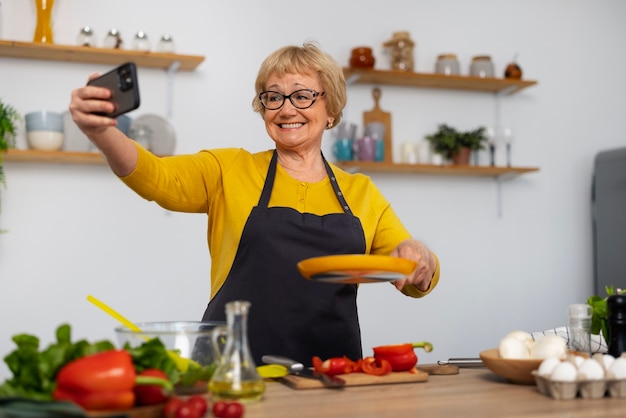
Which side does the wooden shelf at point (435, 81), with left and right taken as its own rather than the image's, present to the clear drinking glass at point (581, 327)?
front

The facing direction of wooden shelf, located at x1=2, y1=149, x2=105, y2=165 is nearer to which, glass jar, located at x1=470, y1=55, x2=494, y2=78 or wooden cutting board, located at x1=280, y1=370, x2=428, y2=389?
the wooden cutting board

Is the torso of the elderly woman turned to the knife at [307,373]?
yes

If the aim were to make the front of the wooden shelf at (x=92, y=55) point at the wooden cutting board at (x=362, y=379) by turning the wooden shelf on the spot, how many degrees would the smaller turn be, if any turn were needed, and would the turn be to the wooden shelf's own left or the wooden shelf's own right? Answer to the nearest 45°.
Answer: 0° — it already faces it

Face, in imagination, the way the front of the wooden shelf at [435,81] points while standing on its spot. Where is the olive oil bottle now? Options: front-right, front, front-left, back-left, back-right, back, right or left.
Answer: front

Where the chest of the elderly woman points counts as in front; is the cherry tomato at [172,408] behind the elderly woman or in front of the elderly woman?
in front

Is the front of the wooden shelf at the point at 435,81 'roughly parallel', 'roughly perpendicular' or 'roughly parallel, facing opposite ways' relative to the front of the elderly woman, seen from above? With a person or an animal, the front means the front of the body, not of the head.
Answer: roughly parallel

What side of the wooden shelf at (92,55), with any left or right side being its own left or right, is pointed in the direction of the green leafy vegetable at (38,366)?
front

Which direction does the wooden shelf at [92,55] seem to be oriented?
toward the camera

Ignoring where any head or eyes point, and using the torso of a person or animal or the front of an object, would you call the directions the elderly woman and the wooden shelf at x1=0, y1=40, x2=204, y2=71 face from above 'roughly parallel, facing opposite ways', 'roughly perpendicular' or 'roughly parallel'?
roughly parallel

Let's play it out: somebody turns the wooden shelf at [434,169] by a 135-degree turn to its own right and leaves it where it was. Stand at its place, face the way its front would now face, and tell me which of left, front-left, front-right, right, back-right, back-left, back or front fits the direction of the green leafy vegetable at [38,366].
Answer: back-left

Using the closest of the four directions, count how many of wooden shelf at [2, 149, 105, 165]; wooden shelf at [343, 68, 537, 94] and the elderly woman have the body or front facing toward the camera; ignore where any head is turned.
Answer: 3

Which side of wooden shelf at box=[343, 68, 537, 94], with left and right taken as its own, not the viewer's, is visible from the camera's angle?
front

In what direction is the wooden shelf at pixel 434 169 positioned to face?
toward the camera

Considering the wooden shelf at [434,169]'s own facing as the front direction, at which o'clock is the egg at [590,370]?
The egg is roughly at 12 o'clock from the wooden shelf.

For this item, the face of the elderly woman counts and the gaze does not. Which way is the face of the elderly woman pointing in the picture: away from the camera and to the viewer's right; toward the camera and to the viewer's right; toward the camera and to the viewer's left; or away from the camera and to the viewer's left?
toward the camera and to the viewer's left
